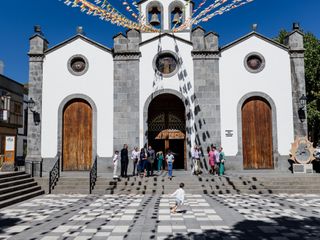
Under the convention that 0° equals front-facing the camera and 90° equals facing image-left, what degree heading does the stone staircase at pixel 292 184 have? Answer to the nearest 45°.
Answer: approximately 0°

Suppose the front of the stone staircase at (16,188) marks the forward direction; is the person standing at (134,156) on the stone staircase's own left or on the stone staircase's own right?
on the stone staircase's own left

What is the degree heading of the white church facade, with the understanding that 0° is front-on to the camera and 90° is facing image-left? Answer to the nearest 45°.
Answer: approximately 0°

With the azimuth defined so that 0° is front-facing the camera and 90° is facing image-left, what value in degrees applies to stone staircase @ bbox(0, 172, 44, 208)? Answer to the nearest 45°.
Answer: approximately 315°

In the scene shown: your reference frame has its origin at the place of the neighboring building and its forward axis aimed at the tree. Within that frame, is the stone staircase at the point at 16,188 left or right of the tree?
right

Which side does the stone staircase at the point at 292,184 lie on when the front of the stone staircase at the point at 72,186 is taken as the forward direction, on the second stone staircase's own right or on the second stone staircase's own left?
on the second stone staircase's own left
